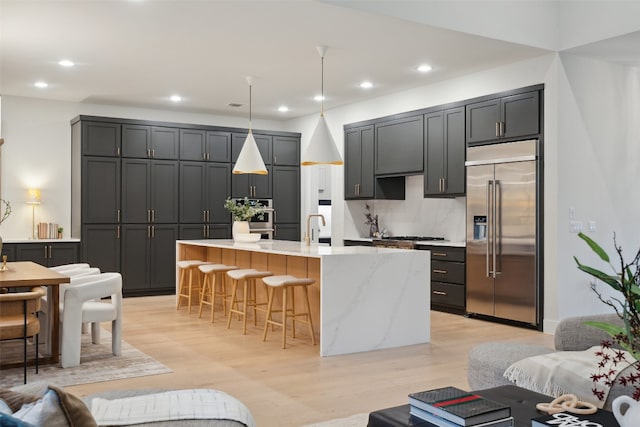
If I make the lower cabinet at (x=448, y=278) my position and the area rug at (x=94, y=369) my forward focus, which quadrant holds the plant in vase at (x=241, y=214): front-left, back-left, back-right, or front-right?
front-right

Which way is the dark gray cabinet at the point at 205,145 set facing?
toward the camera

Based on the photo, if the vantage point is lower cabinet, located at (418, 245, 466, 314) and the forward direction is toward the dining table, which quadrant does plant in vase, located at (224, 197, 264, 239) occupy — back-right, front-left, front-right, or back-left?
front-right

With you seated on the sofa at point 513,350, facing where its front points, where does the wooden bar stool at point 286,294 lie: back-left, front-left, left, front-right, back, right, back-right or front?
right

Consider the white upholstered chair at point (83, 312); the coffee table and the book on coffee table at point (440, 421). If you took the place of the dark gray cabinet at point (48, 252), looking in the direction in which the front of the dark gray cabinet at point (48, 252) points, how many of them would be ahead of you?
3

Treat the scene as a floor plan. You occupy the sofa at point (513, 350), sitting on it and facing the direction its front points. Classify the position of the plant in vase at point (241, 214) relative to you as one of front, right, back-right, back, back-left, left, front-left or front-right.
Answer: right

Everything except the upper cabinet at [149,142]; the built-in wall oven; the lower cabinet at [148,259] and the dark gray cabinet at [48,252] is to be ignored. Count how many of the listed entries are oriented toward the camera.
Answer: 4

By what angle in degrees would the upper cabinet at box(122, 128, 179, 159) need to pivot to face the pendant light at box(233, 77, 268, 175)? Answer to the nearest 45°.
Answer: approximately 45° to its left

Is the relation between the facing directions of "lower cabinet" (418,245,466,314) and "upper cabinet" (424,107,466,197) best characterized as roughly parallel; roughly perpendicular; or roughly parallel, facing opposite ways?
roughly parallel

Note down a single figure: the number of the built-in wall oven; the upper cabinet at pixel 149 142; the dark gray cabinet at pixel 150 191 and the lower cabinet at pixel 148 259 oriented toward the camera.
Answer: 4

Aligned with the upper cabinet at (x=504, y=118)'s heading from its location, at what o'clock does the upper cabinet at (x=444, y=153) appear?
the upper cabinet at (x=444, y=153) is roughly at 3 o'clock from the upper cabinet at (x=504, y=118).

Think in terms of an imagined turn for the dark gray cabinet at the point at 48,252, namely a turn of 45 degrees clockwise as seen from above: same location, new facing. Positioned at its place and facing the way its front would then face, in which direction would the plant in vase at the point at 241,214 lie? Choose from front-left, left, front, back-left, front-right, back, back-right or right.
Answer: left

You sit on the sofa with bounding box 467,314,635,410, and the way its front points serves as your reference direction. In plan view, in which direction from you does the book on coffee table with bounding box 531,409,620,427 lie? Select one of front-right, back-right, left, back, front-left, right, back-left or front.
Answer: front-left

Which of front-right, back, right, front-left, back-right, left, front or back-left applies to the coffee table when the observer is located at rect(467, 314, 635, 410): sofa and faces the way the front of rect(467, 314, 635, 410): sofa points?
front-left

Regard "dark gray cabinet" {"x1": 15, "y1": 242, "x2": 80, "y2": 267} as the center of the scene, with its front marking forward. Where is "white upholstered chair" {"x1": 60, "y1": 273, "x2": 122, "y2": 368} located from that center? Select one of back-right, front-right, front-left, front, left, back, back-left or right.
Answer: front
